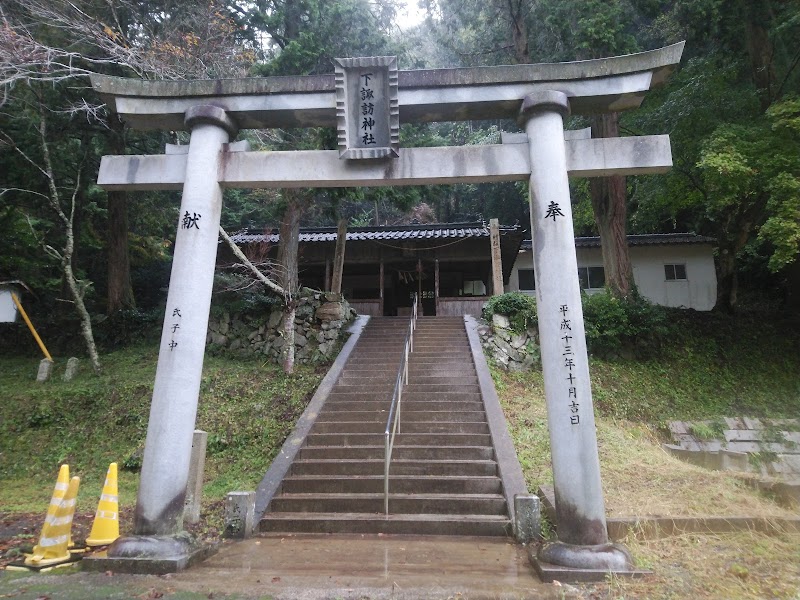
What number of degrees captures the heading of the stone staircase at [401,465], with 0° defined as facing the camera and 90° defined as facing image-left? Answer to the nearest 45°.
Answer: approximately 0°

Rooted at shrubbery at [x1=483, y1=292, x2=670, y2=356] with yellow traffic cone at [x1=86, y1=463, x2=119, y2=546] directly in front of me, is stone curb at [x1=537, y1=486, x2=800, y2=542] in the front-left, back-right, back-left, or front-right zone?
front-left

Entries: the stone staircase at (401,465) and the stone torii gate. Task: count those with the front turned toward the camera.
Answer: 2

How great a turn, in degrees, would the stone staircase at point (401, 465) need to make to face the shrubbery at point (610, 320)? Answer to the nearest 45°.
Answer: approximately 135° to its left

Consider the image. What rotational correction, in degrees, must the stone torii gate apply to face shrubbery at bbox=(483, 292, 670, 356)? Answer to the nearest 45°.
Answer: approximately 135° to its left

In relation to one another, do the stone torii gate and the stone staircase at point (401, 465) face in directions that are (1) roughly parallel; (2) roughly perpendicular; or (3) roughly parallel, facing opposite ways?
roughly parallel

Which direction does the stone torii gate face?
toward the camera

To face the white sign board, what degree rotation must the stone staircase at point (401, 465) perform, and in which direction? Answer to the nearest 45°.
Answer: approximately 135° to its right

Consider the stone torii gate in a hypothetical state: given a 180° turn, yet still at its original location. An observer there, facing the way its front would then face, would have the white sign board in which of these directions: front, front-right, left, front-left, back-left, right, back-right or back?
front-left
